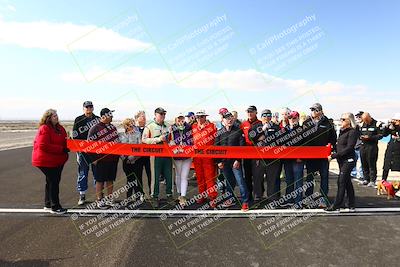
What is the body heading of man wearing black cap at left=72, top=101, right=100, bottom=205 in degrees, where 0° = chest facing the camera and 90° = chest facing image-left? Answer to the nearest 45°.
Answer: approximately 0°

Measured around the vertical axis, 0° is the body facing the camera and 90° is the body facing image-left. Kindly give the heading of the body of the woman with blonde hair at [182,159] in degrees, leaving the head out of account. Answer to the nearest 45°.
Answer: approximately 0°

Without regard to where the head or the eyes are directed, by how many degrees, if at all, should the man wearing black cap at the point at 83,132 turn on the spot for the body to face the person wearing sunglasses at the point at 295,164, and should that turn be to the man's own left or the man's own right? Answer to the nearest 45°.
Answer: approximately 45° to the man's own left

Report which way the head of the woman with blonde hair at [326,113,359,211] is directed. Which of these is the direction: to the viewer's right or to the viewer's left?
to the viewer's left

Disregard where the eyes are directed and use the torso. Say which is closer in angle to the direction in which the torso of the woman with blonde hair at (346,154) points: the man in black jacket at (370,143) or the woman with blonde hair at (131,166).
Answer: the woman with blonde hair

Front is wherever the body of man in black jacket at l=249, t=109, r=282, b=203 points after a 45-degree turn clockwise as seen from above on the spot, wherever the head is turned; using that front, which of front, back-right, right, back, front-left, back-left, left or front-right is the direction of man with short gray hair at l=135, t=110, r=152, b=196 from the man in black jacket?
front-right
